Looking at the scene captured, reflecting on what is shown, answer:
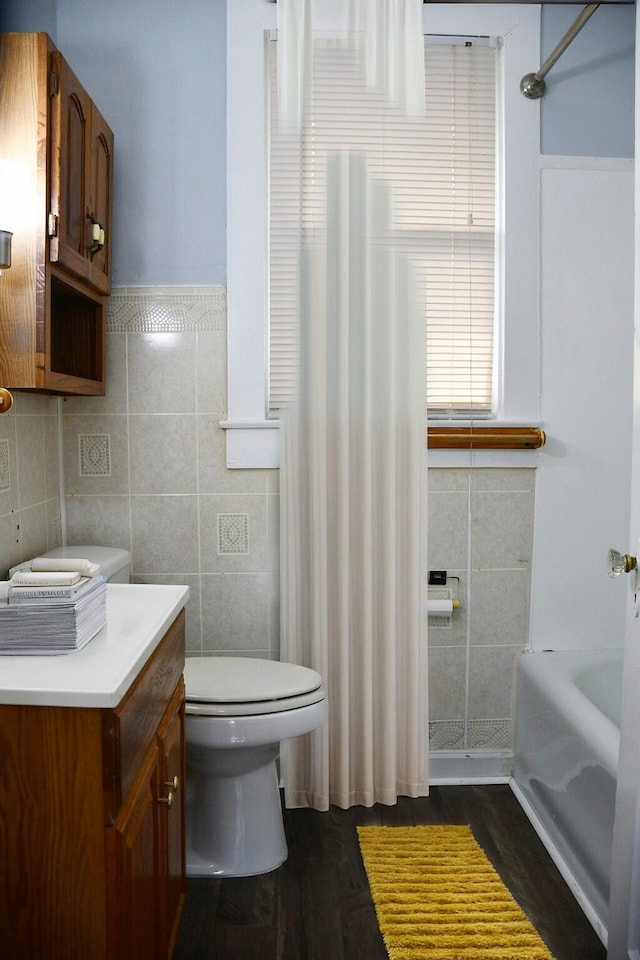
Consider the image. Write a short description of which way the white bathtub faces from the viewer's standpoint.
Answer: facing to the left of the viewer

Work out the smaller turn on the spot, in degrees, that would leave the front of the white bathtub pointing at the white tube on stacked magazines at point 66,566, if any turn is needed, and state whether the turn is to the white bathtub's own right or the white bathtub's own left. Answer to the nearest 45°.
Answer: approximately 45° to the white bathtub's own left

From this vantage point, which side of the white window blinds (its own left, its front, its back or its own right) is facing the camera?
front

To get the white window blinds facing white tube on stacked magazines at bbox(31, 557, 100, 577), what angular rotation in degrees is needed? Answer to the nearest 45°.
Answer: approximately 45° to its right

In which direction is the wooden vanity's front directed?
to the viewer's right

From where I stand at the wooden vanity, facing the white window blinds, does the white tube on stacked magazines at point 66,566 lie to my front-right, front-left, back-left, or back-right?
front-left
